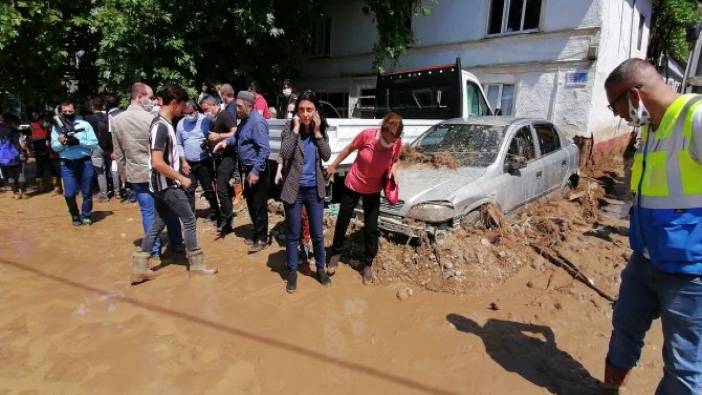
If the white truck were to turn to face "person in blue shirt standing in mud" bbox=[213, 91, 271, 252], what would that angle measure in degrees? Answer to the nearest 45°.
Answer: approximately 180°

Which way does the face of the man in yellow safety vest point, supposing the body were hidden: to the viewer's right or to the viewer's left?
to the viewer's left

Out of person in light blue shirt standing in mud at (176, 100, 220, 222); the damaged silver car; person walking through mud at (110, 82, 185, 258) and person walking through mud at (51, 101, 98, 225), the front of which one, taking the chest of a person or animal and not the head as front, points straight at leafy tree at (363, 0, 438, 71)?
person walking through mud at (110, 82, 185, 258)

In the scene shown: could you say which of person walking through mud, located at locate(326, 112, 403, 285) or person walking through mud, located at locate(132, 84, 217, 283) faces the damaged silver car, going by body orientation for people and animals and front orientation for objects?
person walking through mud, located at locate(132, 84, 217, 283)

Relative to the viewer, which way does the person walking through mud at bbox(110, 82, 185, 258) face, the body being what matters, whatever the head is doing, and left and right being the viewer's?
facing away from the viewer and to the right of the viewer

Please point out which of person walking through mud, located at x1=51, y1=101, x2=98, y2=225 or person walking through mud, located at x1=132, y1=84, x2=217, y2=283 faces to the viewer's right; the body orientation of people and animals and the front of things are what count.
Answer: person walking through mud, located at x1=132, y1=84, x2=217, y2=283

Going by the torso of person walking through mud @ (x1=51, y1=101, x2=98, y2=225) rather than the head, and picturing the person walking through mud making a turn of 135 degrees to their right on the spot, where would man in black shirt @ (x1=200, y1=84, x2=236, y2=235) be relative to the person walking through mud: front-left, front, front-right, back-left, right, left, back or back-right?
back

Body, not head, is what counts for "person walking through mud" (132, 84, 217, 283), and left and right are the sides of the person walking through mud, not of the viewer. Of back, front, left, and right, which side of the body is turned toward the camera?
right

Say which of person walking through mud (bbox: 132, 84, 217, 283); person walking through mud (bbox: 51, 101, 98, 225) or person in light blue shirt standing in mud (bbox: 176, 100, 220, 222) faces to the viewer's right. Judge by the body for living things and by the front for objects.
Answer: person walking through mud (bbox: 132, 84, 217, 283)

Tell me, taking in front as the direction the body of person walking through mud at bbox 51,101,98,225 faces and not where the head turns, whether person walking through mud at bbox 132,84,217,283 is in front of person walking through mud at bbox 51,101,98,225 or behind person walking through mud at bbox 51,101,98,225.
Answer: in front

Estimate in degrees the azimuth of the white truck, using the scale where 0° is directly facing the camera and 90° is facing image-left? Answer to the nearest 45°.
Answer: approximately 225°
